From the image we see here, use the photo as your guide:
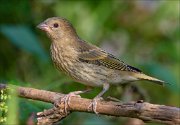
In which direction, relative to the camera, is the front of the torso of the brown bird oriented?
to the viewer's left
